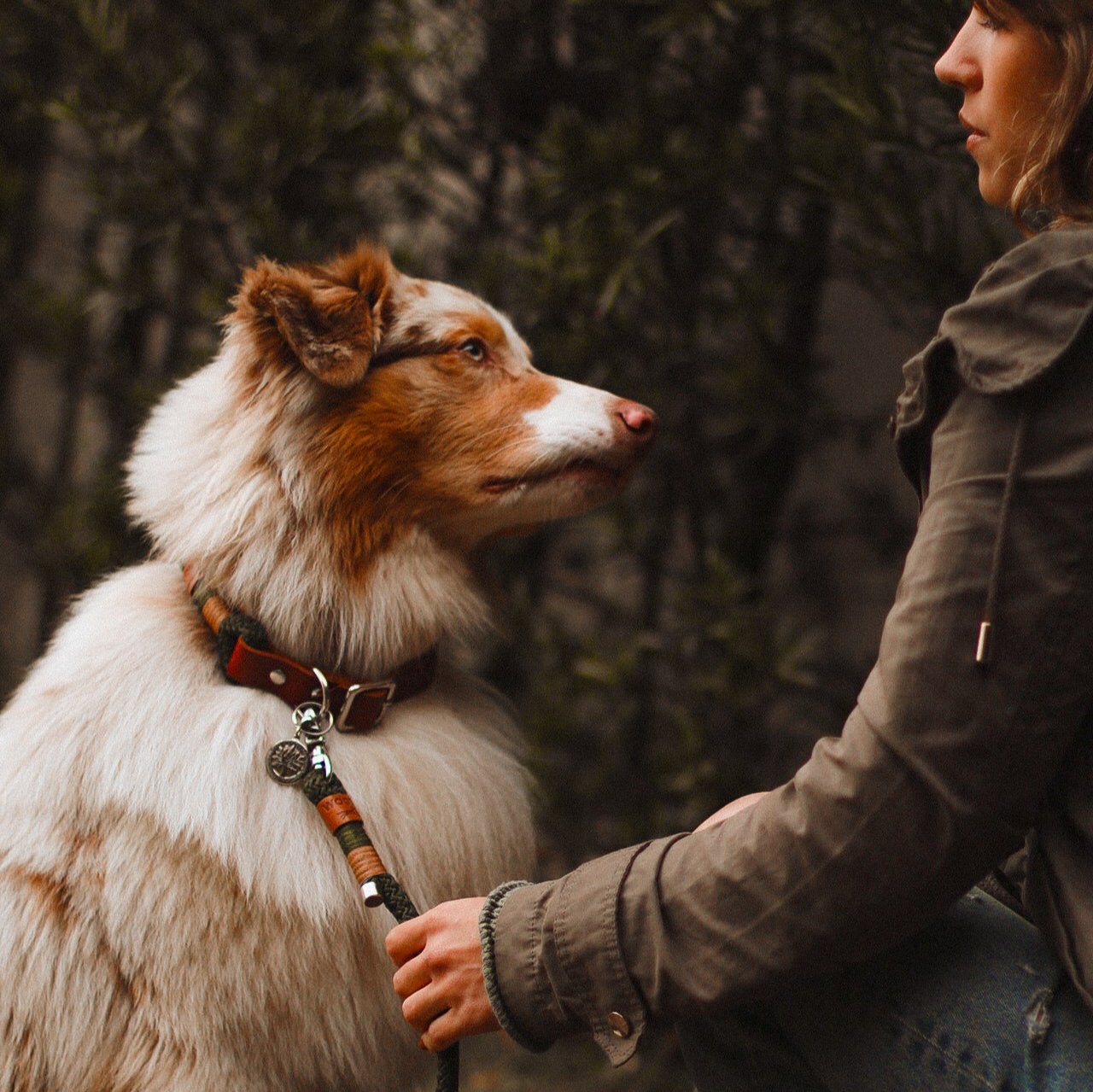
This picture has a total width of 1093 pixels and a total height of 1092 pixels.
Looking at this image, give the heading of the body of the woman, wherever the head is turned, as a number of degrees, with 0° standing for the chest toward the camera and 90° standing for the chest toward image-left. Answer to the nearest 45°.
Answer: approximately 90°

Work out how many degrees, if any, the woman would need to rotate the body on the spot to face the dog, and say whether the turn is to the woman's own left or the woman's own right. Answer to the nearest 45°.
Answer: approximately 45° to the woman's own right

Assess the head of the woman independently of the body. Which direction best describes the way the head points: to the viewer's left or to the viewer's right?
to the viewer's left
